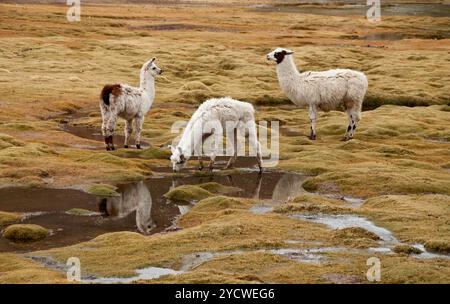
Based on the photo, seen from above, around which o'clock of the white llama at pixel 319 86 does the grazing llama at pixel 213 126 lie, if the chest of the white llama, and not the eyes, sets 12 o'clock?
The grazing llama is roughly at 10 o'clock from the white llama.

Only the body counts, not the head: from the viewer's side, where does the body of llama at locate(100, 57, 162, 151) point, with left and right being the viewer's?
facing away from the viewer and to the right of the viewer

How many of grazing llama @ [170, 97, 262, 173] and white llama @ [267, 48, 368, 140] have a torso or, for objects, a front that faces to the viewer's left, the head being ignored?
2

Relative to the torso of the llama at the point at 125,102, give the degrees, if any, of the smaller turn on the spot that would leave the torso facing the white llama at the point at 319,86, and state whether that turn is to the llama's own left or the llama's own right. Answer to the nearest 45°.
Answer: approximately 45° to the llama's own right

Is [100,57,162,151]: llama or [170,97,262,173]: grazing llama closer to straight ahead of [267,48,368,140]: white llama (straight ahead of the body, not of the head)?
the llama

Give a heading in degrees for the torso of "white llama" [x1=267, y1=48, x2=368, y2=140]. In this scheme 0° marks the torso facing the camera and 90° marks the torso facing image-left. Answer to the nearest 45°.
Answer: approximately 90°

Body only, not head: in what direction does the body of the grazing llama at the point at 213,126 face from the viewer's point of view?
to the viewer's left

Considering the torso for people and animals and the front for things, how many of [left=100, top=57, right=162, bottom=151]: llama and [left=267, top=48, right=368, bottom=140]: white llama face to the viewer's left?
1

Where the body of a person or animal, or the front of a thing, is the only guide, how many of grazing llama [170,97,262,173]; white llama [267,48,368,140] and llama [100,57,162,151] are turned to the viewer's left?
2

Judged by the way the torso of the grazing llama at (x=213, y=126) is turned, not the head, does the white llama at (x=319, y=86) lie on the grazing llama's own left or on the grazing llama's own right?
on the grazing llama's own right

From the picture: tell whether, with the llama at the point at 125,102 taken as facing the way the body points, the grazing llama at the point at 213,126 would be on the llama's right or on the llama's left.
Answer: on the llama's right

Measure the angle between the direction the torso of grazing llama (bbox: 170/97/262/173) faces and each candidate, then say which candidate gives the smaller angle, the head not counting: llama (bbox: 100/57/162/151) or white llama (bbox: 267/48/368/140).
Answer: the llama

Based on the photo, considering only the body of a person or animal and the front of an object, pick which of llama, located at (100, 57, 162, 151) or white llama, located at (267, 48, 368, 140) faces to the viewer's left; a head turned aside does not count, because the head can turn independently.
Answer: the white llama
